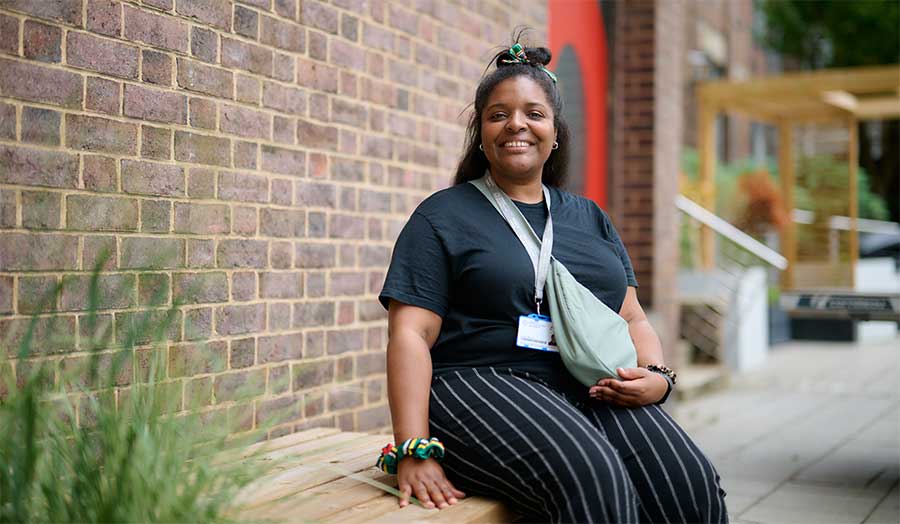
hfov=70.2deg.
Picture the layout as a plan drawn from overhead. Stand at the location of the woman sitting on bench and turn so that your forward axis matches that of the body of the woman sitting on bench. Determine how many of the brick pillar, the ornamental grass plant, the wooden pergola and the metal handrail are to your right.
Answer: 1

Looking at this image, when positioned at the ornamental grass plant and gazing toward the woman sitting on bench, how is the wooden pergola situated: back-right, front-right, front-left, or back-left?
front-left

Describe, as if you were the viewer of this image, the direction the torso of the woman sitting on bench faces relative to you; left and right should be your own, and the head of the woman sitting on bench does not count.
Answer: facing the viewer and to the right of the viewer

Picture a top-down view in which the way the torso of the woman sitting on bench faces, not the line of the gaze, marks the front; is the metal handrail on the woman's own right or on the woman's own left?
on the woman's own left

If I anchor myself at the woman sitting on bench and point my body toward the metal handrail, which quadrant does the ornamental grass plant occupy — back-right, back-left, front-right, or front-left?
back-left

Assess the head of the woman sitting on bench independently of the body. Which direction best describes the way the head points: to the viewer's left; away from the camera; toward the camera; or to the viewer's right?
toward the camera

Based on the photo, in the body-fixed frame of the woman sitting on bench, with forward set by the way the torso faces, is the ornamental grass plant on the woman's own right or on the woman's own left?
on the woman's own right

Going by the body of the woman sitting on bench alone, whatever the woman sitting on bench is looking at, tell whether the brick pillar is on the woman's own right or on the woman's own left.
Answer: on the woman's own left

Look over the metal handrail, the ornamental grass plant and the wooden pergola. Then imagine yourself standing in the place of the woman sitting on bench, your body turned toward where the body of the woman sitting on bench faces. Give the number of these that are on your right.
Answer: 1
